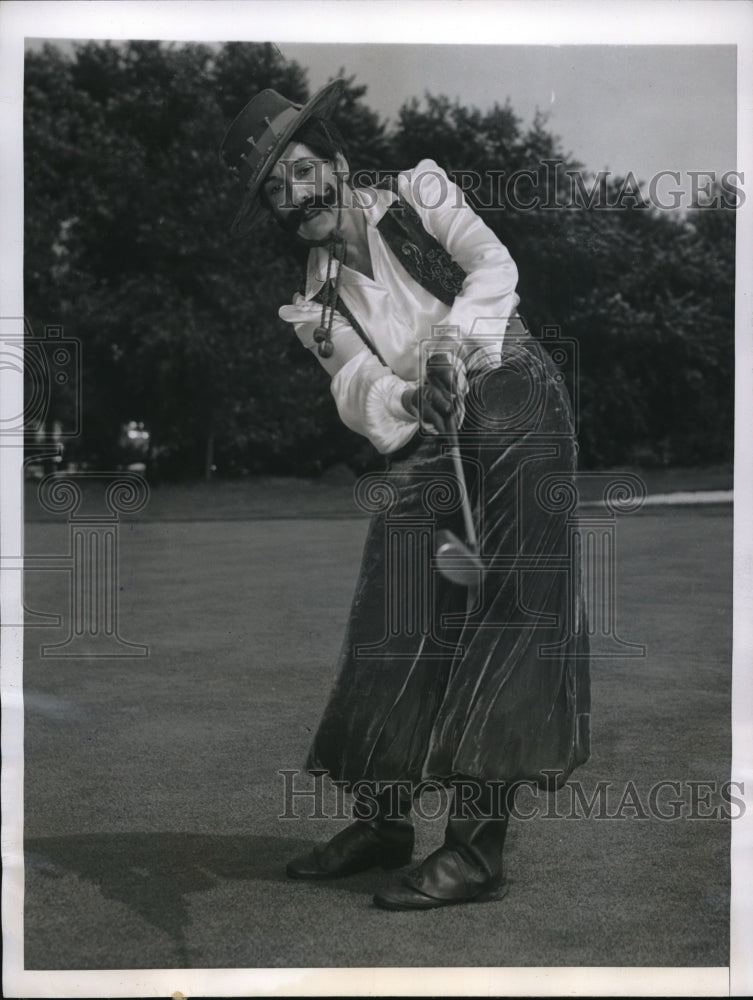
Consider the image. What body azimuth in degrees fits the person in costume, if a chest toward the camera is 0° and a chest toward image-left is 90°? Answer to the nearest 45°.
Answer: approximately 45°

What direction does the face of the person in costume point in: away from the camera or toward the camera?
toward the camera
